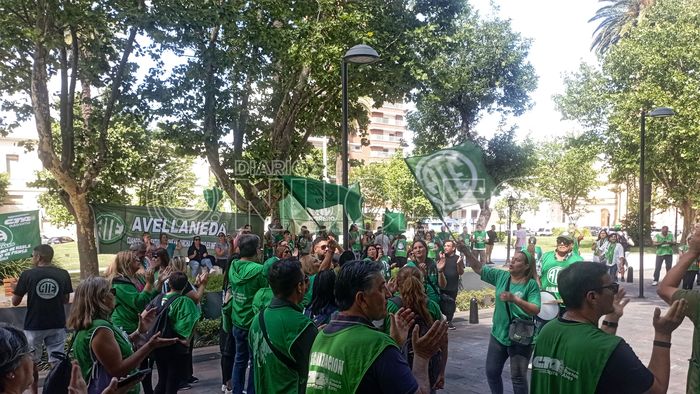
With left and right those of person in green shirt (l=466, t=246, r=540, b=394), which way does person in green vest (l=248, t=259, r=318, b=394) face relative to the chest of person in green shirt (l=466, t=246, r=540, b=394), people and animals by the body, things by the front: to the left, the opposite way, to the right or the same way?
the opposite way

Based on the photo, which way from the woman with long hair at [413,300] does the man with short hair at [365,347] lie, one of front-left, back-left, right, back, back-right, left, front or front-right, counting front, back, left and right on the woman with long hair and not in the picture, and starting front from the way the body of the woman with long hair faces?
back

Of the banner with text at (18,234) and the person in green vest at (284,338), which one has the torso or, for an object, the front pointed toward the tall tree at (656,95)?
the person in green vest

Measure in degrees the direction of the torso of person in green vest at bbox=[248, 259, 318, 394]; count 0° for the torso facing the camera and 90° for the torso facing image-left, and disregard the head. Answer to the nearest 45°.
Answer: approximately 225°

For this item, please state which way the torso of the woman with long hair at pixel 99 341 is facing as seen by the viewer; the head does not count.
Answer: to the viewer's right

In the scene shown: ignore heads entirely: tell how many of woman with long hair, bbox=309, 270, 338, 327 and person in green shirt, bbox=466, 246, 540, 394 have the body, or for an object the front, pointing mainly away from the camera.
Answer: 1

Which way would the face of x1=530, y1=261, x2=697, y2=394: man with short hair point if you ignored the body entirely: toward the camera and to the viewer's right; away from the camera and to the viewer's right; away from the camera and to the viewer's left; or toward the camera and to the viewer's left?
away from the camera and to the viewer's right

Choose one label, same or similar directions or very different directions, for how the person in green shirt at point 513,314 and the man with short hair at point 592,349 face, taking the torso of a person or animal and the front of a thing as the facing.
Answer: very different directions

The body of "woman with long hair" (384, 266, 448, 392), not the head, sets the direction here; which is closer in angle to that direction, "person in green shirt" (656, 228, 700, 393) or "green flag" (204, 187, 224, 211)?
the green flag

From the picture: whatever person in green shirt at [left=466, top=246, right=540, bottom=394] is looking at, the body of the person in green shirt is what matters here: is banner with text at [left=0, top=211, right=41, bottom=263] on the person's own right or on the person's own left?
on the person's own right

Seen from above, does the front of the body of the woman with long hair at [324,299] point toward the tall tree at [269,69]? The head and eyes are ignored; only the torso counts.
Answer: yes

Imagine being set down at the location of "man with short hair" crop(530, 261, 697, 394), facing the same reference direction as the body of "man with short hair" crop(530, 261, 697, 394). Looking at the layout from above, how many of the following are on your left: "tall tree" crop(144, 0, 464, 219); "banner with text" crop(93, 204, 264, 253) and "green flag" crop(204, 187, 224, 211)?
3

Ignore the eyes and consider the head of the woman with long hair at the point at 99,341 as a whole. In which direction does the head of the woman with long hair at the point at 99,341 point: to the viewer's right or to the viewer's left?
to the viewer's right

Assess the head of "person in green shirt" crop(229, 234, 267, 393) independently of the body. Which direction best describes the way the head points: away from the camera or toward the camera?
away from the camera

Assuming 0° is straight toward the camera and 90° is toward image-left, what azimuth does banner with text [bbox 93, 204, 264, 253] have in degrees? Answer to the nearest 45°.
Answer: approximately 0°
